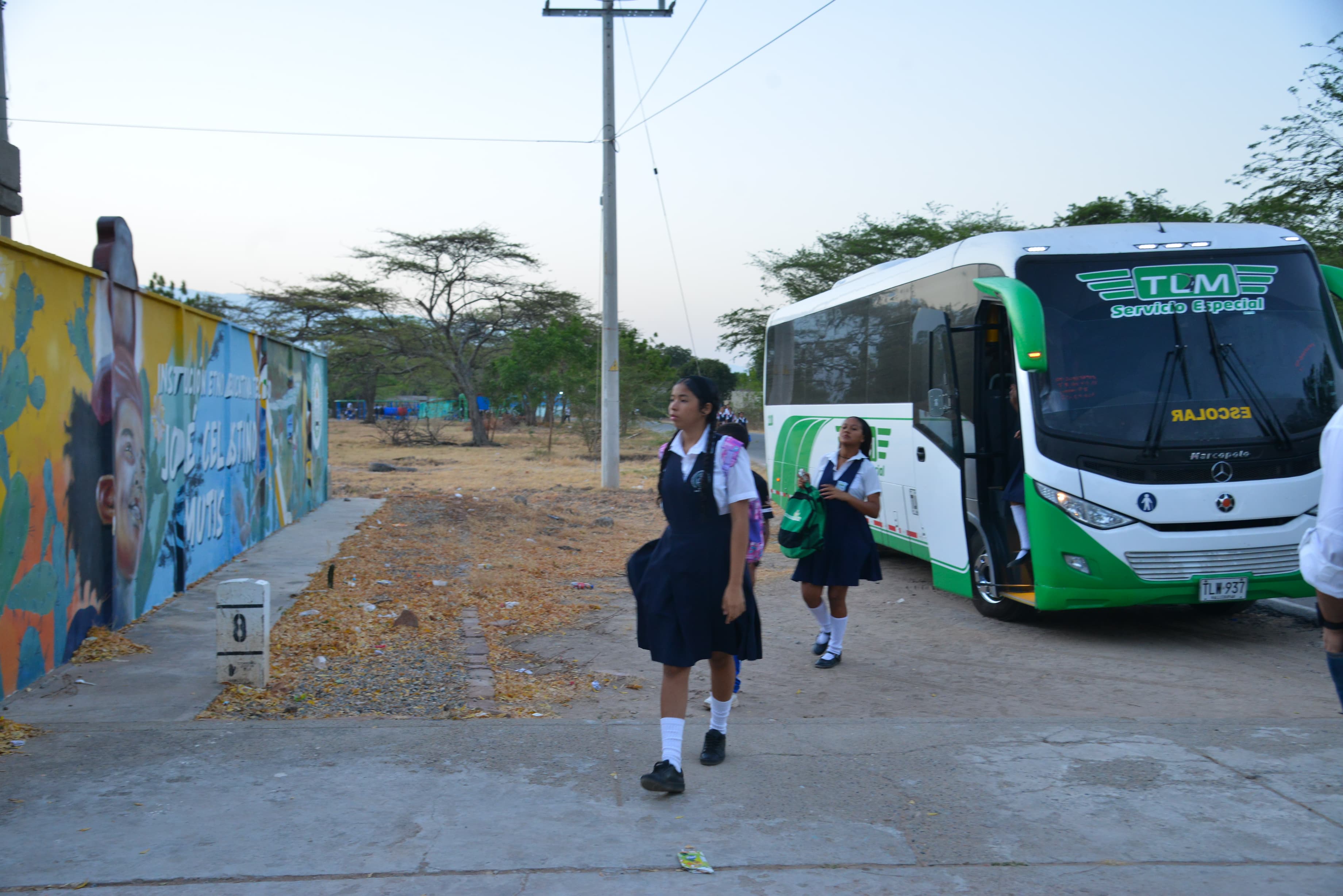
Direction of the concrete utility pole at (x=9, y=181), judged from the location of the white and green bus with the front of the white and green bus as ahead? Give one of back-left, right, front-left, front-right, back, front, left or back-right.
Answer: right

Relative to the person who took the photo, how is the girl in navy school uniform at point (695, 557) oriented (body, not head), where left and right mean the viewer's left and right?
facing the viewer and to the left of the viewer

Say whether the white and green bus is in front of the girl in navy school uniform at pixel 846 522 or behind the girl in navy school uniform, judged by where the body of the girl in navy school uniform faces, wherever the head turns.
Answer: behind

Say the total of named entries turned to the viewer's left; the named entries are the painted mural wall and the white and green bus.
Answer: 0

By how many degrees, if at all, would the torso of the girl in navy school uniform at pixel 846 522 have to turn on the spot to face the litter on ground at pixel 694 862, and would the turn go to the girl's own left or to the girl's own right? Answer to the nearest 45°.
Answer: approximately 45° to the girl's own left

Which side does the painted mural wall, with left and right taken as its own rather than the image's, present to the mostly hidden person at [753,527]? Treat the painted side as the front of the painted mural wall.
front

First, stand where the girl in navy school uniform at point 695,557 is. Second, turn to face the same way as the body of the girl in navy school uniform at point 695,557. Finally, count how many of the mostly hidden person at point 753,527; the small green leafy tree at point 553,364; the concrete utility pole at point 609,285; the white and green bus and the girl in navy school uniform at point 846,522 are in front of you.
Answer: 0

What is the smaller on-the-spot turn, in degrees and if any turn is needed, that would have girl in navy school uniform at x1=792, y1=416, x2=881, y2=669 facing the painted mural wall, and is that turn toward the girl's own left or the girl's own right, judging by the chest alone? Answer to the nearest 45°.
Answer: approximately 45° to the girl's own right

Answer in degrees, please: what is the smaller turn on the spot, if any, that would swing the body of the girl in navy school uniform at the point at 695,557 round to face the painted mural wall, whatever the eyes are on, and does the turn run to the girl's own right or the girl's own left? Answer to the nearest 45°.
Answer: approximately 90° to the girl's own right

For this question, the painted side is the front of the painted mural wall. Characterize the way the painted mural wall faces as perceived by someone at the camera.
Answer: facing the viewer and to the right of the viewer

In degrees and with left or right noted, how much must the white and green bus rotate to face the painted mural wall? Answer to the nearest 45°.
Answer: approximately 90° to its right

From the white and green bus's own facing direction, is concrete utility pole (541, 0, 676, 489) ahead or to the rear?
to the rear

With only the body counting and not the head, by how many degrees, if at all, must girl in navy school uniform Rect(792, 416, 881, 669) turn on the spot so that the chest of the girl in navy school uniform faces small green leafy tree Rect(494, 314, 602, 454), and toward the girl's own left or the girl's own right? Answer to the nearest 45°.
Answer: approximately 135° to the girl's own right

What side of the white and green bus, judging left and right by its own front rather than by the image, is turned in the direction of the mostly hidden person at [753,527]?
right

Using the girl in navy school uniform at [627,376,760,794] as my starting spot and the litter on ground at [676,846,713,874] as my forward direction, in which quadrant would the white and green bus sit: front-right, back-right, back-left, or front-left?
back-left

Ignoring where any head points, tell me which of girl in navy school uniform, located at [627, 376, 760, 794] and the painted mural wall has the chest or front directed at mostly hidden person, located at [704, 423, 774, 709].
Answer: the painted mural wall

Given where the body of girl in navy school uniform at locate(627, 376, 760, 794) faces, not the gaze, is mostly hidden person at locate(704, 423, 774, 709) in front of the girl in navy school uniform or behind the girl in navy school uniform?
behind

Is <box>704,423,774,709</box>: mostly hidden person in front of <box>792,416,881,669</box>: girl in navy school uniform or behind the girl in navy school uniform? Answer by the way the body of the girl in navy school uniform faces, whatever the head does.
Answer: in front
